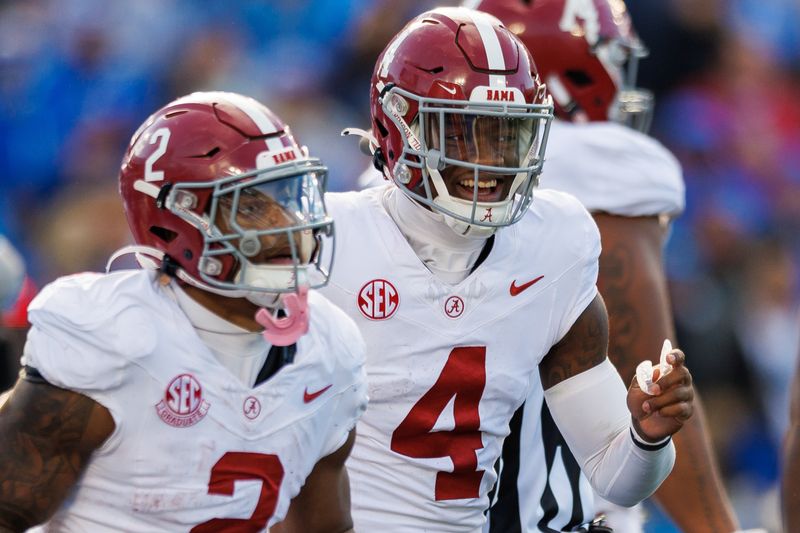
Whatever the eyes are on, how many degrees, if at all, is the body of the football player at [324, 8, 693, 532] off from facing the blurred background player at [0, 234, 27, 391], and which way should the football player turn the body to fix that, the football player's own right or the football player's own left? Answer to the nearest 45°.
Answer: approximately 135° to the football player's own right

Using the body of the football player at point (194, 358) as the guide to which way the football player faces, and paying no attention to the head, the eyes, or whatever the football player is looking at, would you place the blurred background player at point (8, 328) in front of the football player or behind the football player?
behind

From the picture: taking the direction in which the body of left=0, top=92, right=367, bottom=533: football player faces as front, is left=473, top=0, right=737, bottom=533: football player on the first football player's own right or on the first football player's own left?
on the first football player's own left

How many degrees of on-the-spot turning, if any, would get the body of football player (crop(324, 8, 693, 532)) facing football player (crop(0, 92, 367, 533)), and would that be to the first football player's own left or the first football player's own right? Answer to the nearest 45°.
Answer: approximately 45° to the first football player's own right

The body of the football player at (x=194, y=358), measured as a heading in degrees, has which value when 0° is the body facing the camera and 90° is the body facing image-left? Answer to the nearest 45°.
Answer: approximately 315°

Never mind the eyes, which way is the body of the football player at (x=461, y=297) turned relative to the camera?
toward the camera

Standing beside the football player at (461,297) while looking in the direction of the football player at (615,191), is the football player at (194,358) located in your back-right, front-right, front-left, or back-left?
back-left
